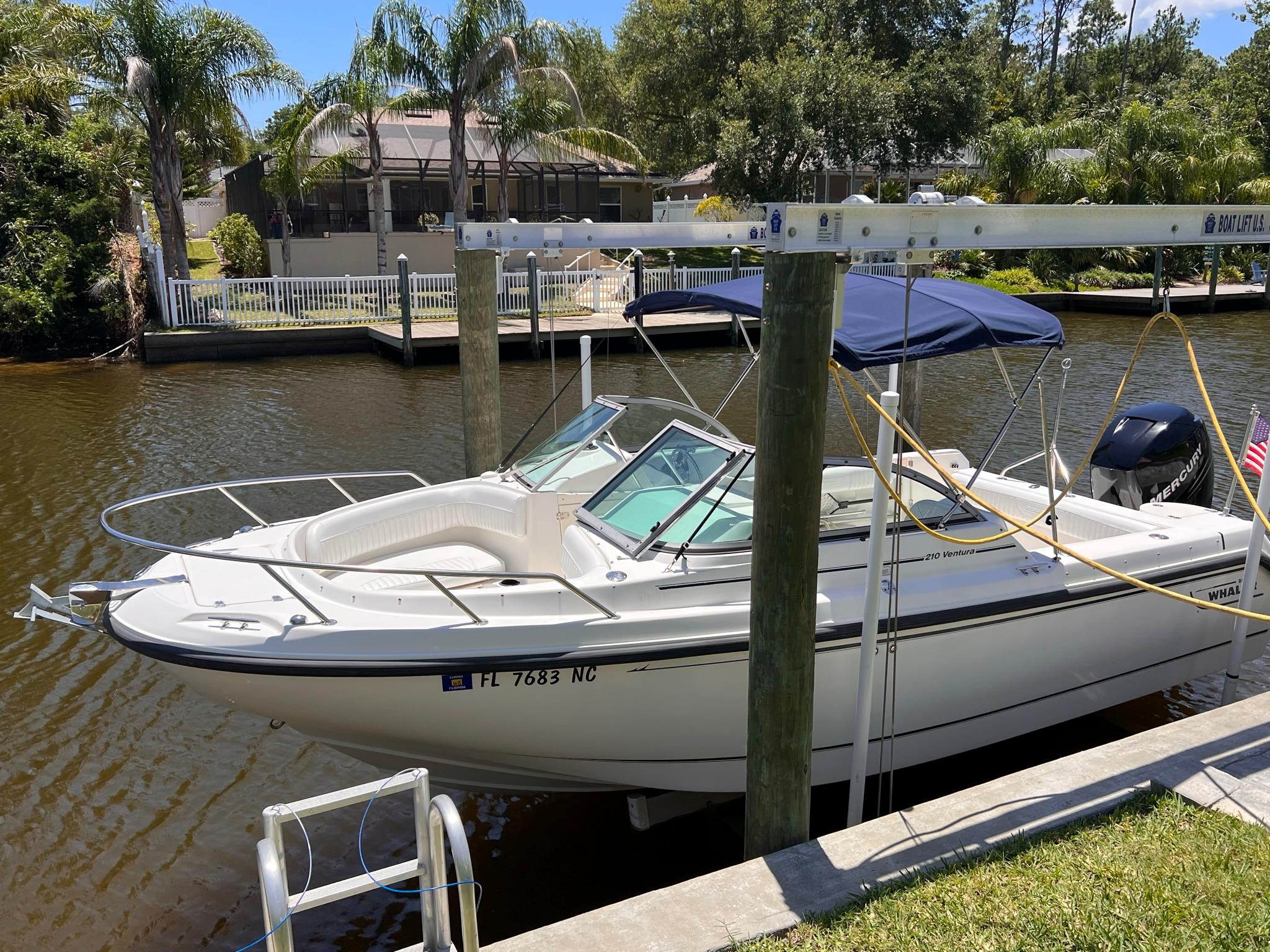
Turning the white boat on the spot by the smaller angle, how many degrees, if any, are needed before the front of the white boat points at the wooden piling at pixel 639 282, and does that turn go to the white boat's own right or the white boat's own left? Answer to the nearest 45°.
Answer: approximately 135° to the white boat's own right

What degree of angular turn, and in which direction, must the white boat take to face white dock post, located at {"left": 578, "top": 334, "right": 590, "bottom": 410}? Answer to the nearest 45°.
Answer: approximately 135° to its right

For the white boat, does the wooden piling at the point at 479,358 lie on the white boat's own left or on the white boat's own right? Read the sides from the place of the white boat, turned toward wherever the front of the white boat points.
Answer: on the white boat's own right

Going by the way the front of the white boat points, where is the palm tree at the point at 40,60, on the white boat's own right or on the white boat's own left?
on the white boat's own right

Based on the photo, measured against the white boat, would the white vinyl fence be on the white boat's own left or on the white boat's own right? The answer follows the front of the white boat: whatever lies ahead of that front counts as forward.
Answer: on the white boat's own right

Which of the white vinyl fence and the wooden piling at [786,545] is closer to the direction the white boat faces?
the wooden piling

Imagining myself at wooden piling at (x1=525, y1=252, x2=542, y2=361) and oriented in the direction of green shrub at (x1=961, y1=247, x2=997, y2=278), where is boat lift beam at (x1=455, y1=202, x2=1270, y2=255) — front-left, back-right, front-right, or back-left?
back-right

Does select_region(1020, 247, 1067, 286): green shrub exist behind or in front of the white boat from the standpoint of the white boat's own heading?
behind

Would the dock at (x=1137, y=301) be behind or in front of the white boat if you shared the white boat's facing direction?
behind

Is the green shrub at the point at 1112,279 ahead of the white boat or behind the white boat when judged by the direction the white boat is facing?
behind

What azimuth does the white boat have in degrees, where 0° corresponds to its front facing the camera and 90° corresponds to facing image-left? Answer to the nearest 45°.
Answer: approximately 45°

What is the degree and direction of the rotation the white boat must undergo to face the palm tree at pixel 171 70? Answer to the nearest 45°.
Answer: approximately 90° to its right
